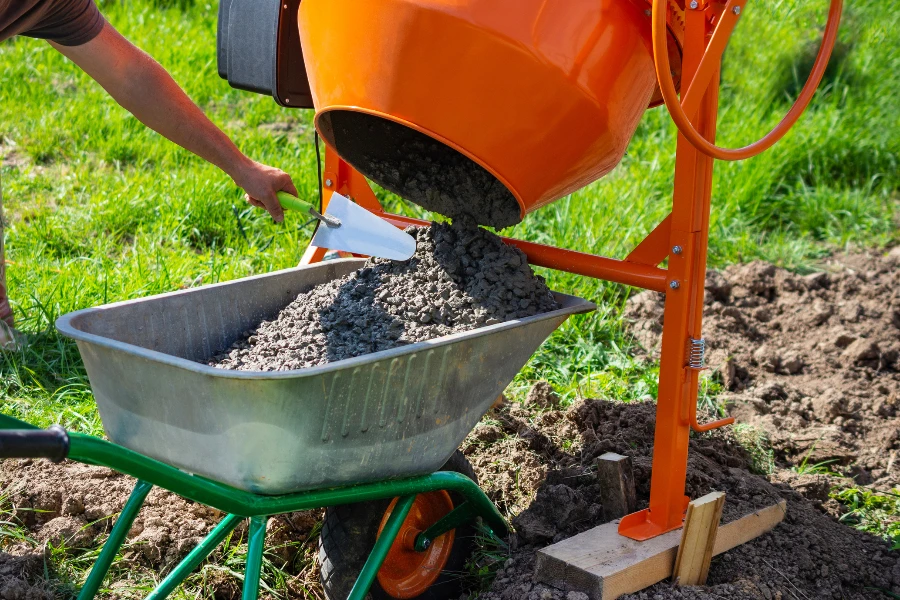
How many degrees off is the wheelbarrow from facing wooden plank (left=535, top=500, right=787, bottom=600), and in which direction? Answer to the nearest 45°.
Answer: approximately 45° to its right

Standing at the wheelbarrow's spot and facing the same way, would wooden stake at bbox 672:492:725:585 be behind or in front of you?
in front

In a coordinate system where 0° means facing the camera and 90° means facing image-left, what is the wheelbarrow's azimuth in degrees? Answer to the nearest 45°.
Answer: approximately 225°
